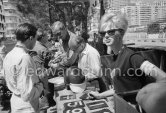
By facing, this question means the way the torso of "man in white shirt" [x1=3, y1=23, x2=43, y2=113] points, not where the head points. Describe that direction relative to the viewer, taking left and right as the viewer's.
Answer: facing away from the viewer and to the right of the viewer

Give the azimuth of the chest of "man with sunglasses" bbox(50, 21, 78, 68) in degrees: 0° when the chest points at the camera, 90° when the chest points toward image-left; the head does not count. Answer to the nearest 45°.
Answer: approximately 45°

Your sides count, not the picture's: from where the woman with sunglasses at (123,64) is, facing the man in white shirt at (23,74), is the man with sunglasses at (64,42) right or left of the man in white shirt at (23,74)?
right

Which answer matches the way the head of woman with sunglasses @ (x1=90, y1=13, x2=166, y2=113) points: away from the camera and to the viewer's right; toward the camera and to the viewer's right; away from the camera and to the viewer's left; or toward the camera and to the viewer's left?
toward the camera and to the viewer's left

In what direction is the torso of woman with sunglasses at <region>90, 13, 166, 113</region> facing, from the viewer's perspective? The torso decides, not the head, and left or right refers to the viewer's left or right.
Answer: facing the viewer and to the left of the viewer

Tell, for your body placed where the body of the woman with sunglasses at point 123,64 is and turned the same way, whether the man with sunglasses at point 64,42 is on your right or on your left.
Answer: on your right

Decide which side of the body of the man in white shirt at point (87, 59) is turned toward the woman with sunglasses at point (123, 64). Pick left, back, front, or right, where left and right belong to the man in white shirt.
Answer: left

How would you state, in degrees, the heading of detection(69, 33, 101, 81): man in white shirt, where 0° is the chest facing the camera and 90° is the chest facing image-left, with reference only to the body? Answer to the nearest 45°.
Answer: approximately 90°

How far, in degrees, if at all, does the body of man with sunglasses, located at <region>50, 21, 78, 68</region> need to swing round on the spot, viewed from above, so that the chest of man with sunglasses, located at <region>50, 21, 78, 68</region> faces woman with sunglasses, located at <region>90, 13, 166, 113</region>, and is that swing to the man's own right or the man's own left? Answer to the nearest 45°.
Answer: approximately 45° to the man's own left

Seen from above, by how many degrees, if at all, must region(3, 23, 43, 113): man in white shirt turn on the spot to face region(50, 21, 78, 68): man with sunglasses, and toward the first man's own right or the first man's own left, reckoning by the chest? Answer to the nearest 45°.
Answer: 0° — they already face them
